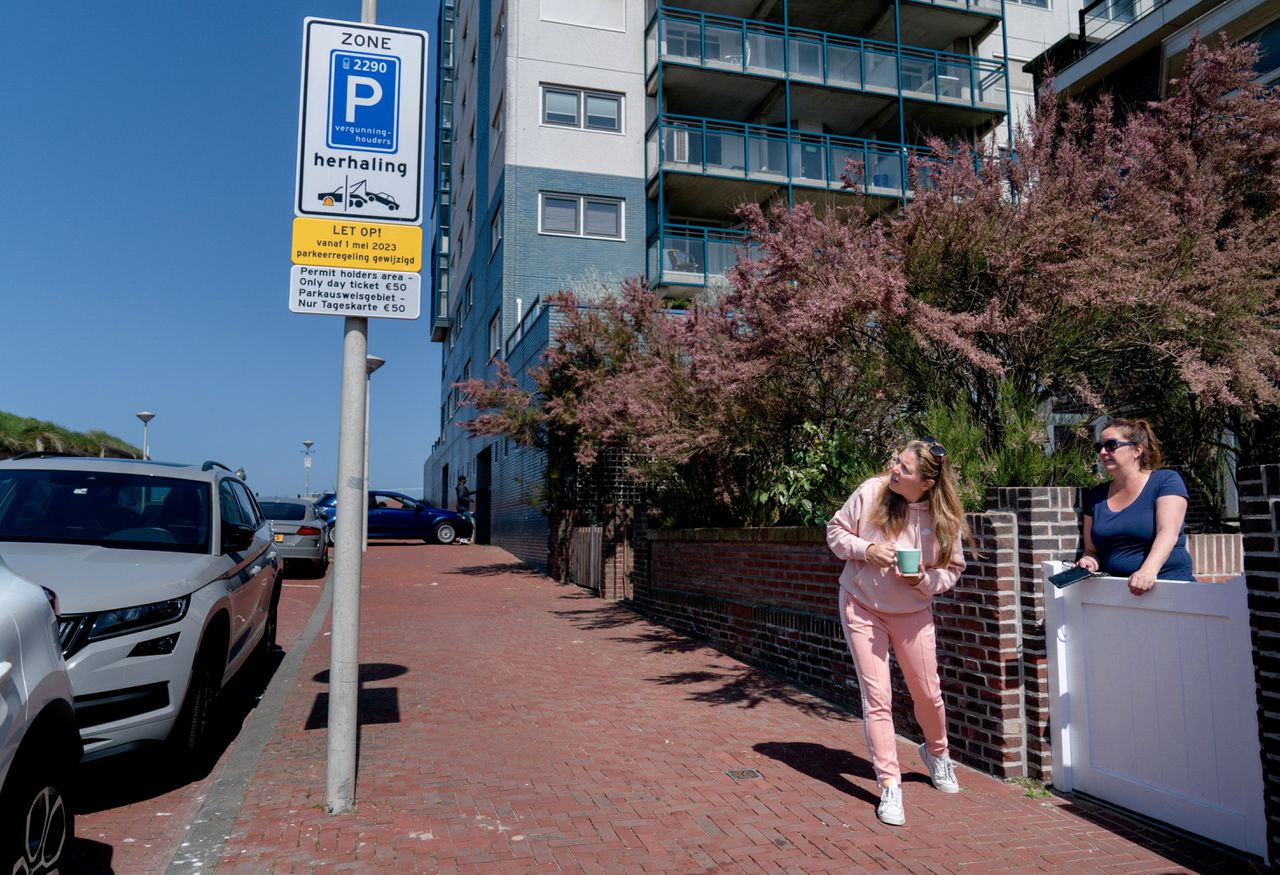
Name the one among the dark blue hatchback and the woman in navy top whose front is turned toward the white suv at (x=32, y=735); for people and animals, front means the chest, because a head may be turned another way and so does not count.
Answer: the woman in navy top

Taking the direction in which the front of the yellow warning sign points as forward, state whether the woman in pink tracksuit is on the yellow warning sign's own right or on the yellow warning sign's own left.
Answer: on the yellow warning sign's own left

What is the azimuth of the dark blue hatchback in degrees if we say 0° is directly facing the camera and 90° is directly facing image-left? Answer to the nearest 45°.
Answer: approximately 270°

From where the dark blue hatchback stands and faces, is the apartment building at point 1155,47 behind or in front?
in front

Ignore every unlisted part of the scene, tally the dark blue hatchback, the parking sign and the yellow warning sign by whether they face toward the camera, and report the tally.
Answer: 2

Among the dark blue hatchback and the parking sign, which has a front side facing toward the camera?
the parking sign

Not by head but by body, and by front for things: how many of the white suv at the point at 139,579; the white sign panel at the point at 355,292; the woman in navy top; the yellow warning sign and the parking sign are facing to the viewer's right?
0

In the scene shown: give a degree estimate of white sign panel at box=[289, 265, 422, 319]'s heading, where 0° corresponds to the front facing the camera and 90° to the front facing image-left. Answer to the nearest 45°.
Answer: approximately 0°

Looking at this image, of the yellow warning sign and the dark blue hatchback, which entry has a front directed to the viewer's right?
the dark blue hatchback

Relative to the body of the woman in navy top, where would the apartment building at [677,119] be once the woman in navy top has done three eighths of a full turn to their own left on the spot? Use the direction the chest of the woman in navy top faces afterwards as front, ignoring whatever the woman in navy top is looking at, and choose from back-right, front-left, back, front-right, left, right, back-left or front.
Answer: back-left

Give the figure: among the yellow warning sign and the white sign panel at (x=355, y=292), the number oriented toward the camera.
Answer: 2

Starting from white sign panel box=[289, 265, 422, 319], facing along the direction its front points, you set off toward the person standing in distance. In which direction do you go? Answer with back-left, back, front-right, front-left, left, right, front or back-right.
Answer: back

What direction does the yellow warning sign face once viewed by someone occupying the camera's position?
facing the viewer

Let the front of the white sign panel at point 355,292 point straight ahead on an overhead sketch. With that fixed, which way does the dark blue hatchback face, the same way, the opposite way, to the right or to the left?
to the left

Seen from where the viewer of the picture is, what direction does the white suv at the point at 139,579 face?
facing the viewer and to the left of the viewer

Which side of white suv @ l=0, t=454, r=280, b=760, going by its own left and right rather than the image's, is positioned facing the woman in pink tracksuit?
left

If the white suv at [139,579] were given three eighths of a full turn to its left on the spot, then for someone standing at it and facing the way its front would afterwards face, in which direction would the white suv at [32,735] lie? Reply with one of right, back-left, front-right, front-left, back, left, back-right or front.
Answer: right

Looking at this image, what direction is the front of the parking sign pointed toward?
toward the camera
